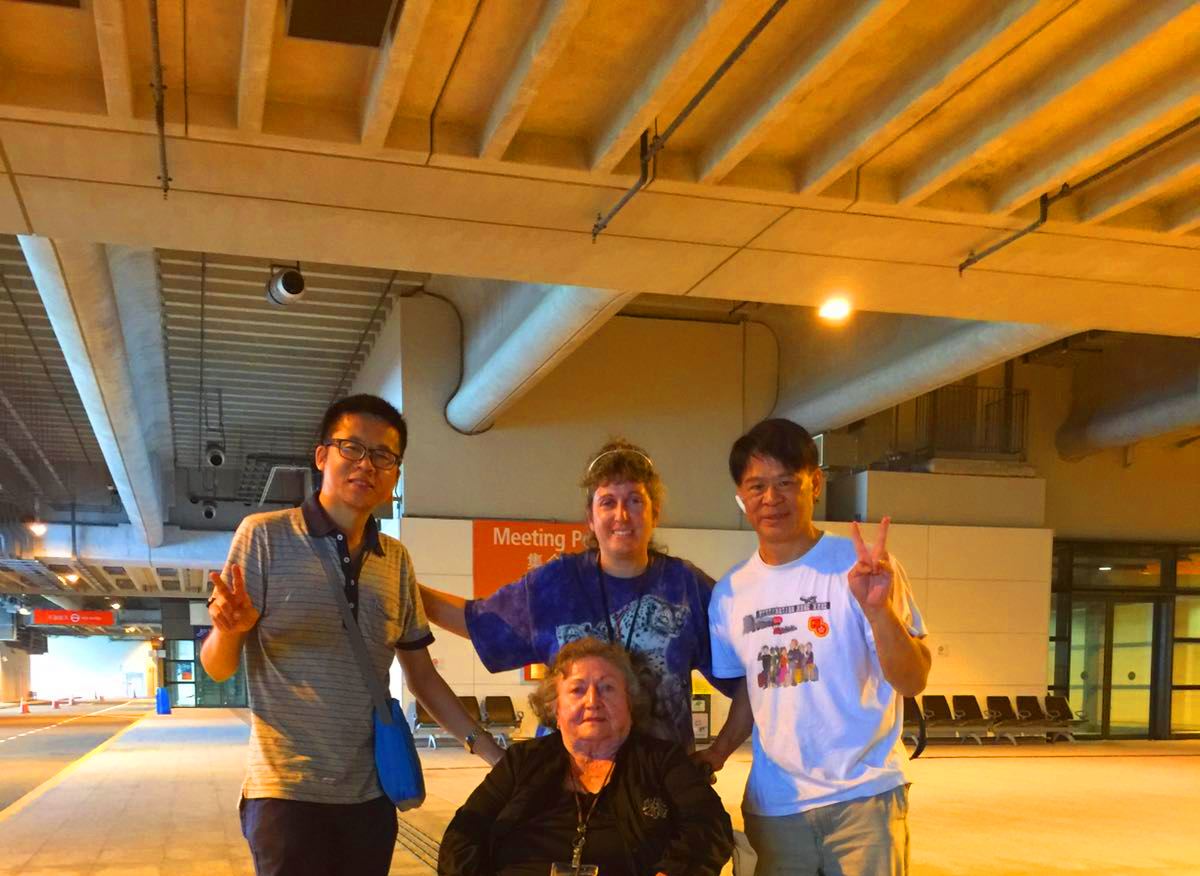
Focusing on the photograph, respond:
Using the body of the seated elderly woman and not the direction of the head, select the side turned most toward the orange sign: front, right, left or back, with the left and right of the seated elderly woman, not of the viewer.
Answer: back

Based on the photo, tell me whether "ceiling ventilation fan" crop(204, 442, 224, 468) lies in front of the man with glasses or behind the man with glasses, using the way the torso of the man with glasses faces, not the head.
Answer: behind

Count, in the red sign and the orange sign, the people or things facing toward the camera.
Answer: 2

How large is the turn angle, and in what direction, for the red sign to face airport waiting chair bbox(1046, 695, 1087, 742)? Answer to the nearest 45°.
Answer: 0° — it already faces it

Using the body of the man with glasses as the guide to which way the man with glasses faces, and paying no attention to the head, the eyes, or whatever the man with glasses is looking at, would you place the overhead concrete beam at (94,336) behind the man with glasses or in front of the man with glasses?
behind

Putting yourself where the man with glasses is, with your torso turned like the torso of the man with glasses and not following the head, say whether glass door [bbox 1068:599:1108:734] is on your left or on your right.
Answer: on your left

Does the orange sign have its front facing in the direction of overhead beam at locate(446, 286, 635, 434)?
yes

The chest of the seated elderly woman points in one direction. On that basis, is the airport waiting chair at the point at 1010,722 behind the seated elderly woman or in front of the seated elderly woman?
behind

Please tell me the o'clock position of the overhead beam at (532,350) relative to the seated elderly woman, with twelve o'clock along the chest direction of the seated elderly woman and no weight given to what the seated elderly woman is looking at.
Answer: The overhead beam is roughly at 6 o'clock from the seated elderly woman.

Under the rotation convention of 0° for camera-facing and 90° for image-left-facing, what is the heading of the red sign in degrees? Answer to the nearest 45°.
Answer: approximately 0°

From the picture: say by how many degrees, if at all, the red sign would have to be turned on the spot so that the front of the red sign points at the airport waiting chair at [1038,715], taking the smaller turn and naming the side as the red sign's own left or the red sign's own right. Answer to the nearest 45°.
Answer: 0° — it already faces it

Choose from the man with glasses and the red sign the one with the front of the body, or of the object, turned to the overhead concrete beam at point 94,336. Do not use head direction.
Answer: the red sign

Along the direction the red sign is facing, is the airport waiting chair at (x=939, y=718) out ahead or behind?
ahead

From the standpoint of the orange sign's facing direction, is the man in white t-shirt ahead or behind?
ahead
